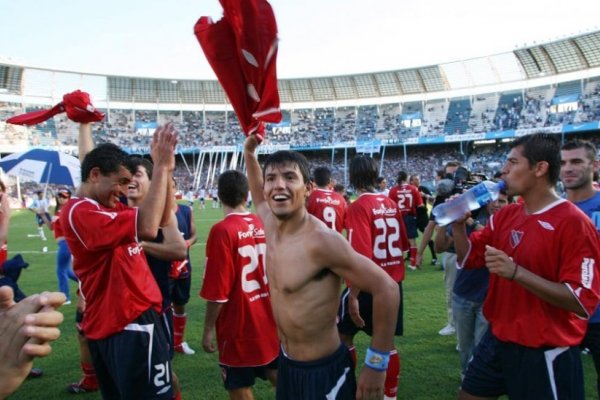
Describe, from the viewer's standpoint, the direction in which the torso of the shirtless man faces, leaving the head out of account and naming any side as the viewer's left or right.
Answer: facing the viewer and to the left of the viewer
